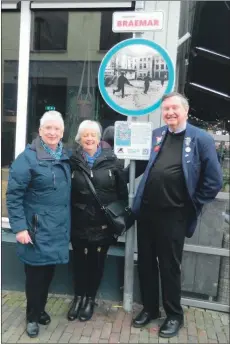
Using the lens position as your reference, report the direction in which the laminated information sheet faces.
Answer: facing the viewer

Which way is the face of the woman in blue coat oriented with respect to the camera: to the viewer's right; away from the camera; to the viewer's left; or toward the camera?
toward the camera

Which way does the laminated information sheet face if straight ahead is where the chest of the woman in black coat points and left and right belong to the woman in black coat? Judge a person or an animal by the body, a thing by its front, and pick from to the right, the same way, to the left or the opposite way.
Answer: the same way

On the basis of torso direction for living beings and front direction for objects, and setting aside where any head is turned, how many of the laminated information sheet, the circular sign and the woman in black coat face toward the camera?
3

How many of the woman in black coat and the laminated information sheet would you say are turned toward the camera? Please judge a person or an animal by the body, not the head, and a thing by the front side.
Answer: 2

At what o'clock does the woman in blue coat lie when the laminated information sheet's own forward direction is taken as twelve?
The woman in blue coat is roughly at 2 o'clock from the laminated information sheet.

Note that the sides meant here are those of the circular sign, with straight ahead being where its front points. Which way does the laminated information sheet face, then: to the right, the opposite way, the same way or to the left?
the same way

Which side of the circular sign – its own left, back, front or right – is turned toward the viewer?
front

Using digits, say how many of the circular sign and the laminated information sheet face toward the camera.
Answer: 2

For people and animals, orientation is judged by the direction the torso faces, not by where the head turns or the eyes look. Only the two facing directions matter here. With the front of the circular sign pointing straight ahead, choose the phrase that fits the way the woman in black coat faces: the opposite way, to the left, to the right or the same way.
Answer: the same way
